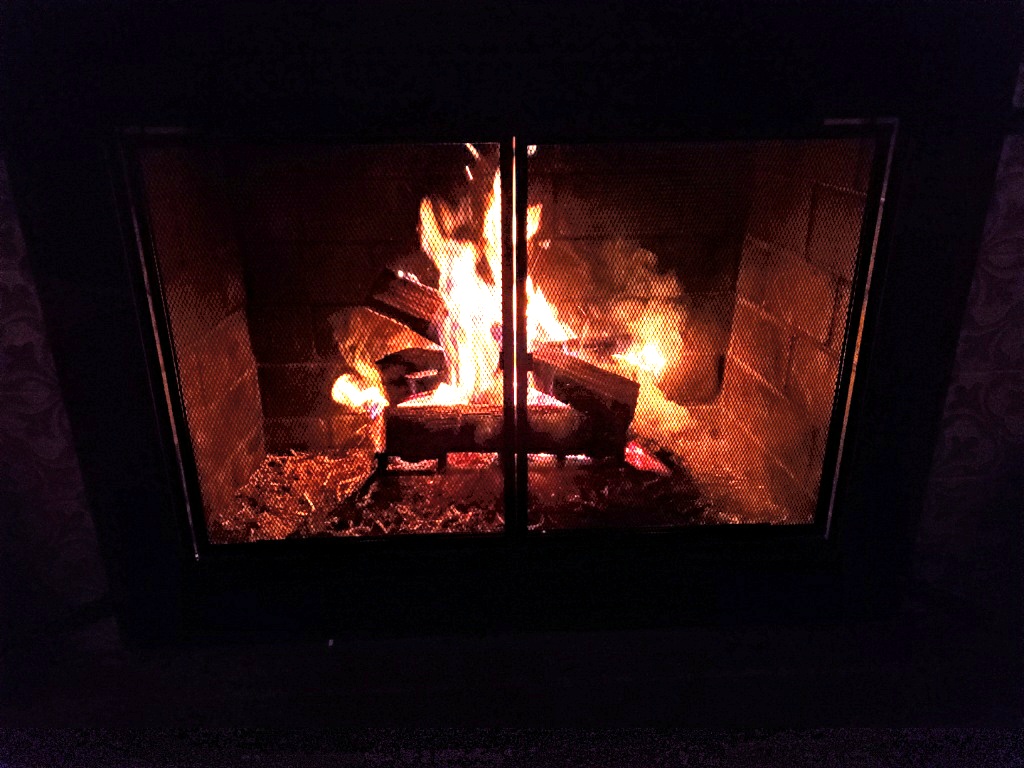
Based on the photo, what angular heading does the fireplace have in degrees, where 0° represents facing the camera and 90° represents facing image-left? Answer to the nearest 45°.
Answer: approximately 0°
